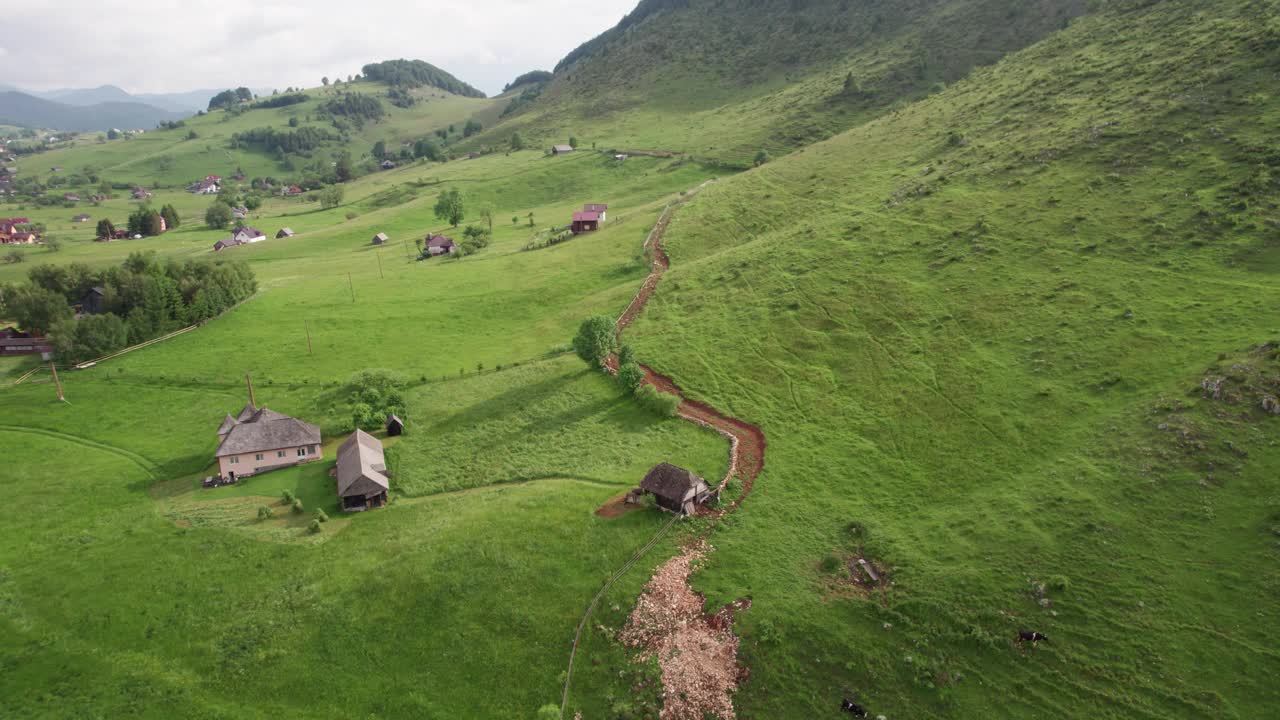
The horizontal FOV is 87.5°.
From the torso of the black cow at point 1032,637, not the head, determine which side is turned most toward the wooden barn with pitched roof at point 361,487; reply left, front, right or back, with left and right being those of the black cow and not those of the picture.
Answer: back

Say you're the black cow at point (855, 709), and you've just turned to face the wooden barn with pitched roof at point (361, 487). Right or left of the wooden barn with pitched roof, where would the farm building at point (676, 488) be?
right

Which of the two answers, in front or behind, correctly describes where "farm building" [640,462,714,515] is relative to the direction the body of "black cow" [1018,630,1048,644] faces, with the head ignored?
behind

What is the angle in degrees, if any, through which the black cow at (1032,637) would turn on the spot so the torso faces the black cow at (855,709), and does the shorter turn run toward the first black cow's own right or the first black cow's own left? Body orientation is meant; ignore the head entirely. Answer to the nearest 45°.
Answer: approximately 135° to the first black cow's own right

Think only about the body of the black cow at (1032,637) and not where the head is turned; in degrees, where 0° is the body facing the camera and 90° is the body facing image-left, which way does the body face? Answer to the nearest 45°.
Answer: approximately 270°
